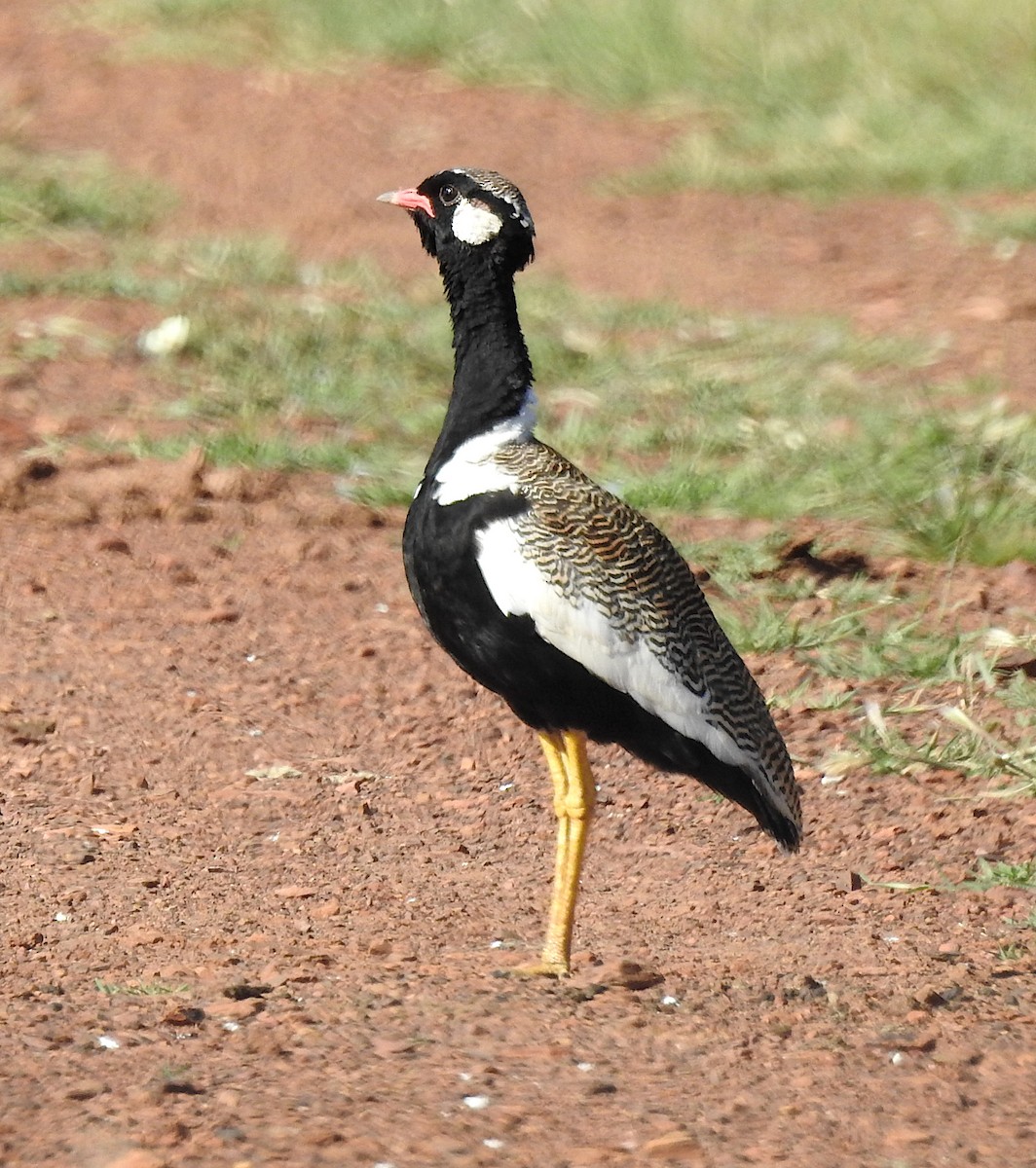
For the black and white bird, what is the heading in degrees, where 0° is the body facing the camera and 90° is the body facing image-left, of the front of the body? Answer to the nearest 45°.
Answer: approximately 90°

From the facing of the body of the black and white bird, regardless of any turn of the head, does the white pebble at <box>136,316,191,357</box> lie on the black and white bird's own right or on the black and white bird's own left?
on the black and white bird's own right

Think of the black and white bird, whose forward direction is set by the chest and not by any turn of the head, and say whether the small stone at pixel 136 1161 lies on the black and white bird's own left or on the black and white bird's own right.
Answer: on the black and white bird's own left
